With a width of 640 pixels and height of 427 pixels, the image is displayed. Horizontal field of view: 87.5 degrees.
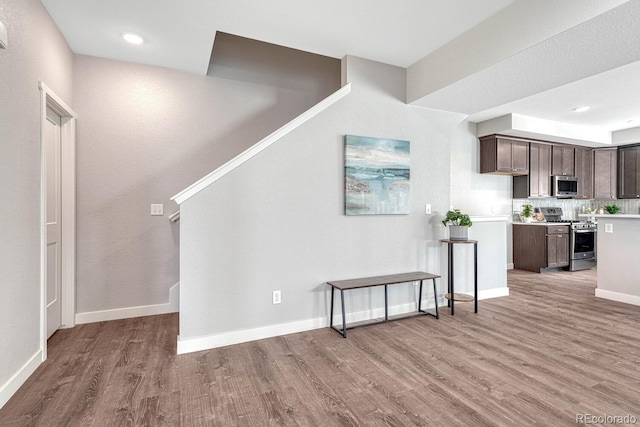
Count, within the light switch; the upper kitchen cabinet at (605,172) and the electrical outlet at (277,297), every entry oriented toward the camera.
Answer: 3

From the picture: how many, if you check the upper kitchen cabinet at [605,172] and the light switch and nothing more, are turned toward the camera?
2

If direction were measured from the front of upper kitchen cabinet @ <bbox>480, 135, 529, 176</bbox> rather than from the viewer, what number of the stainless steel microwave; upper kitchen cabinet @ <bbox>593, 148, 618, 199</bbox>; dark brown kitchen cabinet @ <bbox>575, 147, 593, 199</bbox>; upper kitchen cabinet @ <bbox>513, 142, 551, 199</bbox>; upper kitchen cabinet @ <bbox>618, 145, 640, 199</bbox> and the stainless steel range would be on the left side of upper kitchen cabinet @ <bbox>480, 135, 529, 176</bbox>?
6

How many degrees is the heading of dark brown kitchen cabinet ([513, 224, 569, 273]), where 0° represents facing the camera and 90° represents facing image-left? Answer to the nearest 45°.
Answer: approximately 315°

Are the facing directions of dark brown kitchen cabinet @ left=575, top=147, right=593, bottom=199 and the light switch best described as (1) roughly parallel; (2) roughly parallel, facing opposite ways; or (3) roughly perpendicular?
roughly parallel

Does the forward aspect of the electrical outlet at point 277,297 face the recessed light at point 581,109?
no

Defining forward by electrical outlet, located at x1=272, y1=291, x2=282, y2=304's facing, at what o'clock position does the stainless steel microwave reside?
The stainless steel microwave is roughly at 8 o'clock from the electrical outlet.

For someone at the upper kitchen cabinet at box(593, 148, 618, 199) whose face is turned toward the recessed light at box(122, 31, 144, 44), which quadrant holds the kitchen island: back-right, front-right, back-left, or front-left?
front-left

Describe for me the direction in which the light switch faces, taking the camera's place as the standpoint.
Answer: facing the viewer

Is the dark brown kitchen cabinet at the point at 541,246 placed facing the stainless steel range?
no

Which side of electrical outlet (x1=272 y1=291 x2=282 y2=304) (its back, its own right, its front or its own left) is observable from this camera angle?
front

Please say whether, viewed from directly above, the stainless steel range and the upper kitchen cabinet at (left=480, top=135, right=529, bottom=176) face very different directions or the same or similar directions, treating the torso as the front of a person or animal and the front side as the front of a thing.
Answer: same or similar directions

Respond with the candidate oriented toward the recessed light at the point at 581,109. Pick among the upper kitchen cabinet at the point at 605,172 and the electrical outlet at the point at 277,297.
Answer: the upper kitchen cabinet

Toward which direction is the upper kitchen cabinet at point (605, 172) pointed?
toward the camera

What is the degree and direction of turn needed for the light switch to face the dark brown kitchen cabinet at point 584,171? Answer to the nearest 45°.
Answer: approximately 90° to its left

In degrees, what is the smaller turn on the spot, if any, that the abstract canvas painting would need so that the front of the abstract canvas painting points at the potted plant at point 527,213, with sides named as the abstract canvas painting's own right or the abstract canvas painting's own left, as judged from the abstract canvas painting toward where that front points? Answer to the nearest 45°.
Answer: approximately 90° to the abstract canvas painting's own left

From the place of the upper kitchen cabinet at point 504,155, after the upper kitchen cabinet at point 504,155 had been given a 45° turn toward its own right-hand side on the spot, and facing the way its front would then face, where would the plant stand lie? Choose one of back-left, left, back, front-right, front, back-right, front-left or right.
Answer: front

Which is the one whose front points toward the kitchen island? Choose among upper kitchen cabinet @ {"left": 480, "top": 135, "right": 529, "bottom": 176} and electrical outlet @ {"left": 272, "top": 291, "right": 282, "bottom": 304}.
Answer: the upper kitchen cabinet
